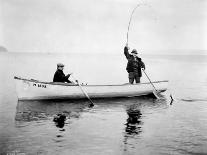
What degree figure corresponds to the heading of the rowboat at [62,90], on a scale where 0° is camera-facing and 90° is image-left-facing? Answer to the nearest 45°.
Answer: approximately 90°
